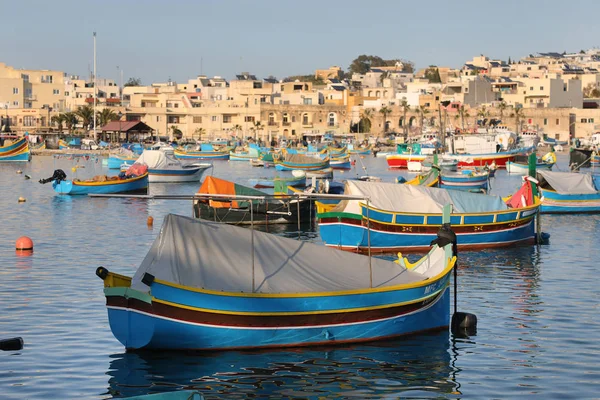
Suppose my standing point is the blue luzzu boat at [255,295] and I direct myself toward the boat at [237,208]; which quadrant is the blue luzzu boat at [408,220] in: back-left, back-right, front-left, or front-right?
front-right

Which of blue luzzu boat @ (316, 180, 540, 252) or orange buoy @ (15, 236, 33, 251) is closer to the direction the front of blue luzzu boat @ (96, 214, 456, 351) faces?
the blue luzzu boat

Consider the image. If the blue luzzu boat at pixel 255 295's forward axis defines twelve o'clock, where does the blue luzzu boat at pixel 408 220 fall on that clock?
the blue luzzu boat at pixel 408 220 is roughly at 11 o'clock from the blue luzzu boat at pixel 255 295.

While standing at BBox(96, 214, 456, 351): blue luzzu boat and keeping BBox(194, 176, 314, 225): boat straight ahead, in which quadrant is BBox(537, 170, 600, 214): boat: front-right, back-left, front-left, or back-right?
front-right

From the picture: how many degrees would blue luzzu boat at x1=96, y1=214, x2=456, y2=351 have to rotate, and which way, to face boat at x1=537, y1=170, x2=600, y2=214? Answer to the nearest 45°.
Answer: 0° — it already faces it

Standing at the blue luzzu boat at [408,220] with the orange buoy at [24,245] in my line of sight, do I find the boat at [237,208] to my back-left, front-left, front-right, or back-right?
front-right

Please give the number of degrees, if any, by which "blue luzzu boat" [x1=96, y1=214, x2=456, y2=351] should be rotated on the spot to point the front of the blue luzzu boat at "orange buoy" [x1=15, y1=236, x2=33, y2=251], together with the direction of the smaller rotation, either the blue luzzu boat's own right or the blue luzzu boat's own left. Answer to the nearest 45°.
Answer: approximately 90° to the blue luzzu boat's own left

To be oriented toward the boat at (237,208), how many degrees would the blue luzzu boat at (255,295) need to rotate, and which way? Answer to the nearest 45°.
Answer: approximately 45° to its left

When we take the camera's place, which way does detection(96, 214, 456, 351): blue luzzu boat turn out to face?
facing away from the viewer and to the right of the viewer

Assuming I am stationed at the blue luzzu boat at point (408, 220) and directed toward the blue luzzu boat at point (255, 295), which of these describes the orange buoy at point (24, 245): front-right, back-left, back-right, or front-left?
front-right
